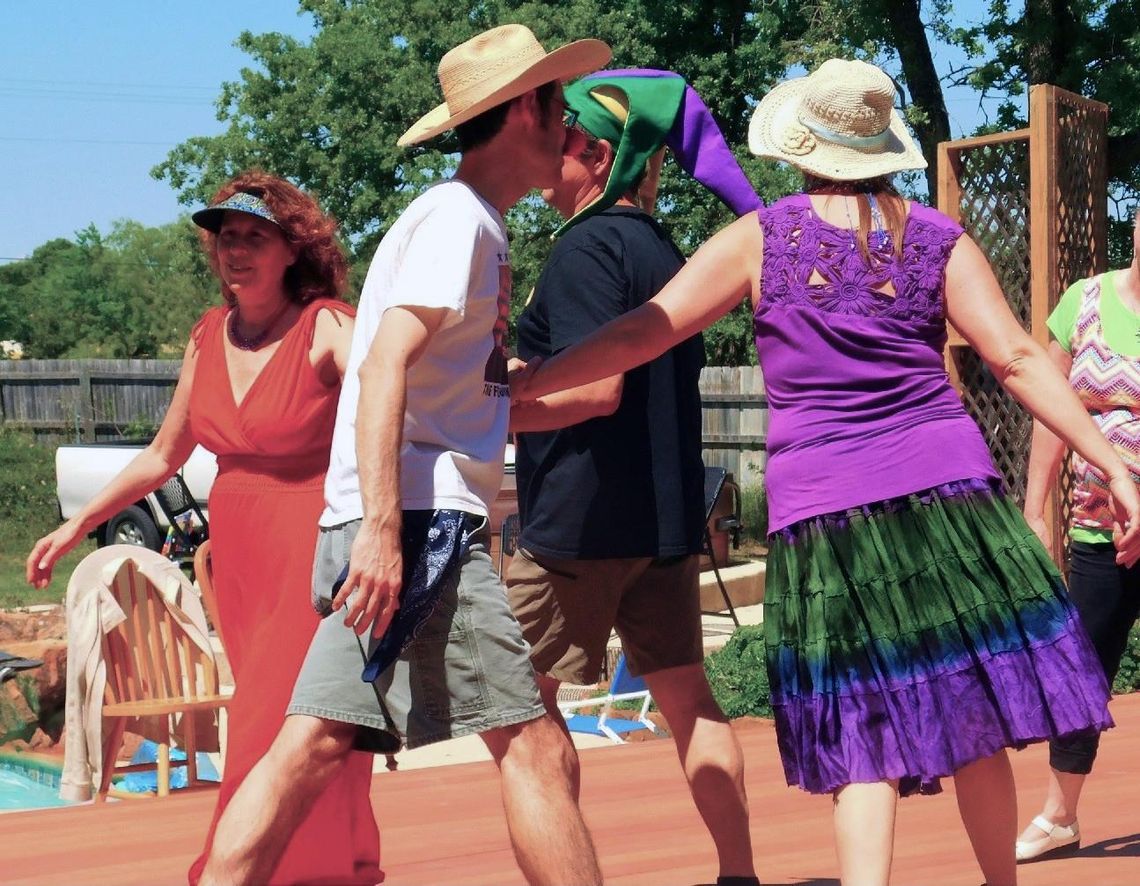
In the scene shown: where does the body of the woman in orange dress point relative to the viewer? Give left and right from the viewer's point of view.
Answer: facing the viewer and to the left of the viewer

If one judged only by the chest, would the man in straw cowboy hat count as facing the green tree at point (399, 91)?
no

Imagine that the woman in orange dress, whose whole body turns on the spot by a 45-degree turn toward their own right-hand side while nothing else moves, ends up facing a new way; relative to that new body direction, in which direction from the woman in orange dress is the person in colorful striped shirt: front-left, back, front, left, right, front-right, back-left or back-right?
back

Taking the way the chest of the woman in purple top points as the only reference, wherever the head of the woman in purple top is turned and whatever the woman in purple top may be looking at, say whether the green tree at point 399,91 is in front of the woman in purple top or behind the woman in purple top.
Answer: in front

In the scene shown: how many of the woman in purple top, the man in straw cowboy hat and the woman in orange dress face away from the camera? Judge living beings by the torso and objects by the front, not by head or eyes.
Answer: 1

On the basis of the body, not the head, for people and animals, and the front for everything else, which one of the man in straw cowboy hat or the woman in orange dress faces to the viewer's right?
the man in straw cowboy hat

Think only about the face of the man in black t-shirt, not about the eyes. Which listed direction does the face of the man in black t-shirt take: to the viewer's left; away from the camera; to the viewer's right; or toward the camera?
to the viewer's left

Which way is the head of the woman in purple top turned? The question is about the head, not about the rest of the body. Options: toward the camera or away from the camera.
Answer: away from the camera

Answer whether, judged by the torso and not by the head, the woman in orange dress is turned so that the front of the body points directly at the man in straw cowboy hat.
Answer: no

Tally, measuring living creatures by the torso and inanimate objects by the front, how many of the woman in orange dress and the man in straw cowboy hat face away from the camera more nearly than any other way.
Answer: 0

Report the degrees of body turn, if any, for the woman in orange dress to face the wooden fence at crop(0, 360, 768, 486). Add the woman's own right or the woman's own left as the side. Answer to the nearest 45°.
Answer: approximately 135° to the woman's own right

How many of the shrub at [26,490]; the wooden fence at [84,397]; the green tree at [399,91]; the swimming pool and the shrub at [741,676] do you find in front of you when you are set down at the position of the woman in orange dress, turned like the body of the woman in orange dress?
0

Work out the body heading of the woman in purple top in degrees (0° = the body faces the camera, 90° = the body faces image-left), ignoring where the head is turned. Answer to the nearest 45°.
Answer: approximately 180°

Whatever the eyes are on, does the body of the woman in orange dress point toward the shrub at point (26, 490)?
no

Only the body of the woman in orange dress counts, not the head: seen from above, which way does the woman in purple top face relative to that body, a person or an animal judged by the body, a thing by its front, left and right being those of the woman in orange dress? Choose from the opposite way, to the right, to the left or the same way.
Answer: the opposite way

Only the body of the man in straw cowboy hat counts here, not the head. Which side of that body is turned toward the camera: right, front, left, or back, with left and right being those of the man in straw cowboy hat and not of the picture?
right

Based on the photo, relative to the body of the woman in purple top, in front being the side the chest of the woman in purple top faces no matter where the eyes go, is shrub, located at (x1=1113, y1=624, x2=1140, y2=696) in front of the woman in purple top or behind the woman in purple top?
in front

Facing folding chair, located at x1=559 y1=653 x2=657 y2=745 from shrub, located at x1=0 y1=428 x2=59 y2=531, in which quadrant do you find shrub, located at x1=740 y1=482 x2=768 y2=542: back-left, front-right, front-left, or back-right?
front-left

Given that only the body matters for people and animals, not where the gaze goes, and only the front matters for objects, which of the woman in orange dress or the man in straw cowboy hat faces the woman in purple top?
the man in straw cowboy hat

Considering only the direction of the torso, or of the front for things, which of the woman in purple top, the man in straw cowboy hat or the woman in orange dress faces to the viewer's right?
the man in straw cowboy hat

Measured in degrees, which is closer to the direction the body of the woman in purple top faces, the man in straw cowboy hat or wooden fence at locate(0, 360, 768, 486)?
the wooden fence

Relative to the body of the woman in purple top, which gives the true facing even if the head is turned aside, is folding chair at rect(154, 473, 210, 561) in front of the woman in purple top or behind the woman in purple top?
in front
